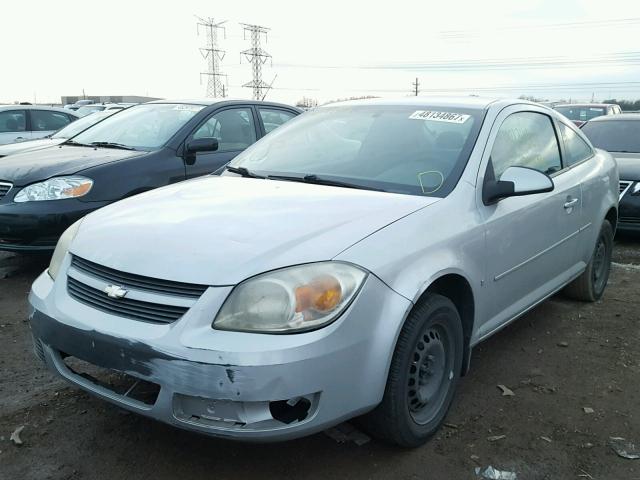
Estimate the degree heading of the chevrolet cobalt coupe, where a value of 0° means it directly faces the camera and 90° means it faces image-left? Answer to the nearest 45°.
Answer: approximately 45°

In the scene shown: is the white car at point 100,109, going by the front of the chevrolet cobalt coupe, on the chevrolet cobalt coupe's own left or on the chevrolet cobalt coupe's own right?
on the chevrolet cobalt coupe's own right
